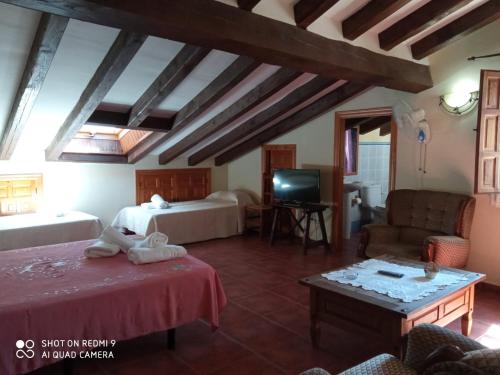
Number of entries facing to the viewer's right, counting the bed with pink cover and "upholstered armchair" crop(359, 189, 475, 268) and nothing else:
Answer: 1

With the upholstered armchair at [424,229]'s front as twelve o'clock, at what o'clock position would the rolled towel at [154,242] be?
The rolled towel is roughly at 12 o'clock from the upholstered armchair.

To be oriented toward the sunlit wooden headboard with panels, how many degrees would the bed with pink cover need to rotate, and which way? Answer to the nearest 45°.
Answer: approximately 90° to its left

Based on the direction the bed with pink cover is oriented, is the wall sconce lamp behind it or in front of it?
in front

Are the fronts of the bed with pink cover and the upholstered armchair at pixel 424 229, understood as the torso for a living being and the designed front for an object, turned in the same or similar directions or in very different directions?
very different directions

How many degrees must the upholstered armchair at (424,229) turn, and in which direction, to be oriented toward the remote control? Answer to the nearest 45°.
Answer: approximately 45° to its left

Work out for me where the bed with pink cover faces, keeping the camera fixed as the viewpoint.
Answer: facing to the right of the viewer

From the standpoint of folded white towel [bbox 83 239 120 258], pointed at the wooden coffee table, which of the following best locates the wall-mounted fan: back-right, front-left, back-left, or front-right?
front-left

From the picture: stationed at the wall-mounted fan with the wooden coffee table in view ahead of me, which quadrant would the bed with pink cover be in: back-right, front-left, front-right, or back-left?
front-right

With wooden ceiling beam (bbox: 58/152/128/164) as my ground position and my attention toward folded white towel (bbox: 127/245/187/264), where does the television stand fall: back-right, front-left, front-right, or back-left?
front-left

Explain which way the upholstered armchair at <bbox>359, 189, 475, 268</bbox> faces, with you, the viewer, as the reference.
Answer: facing the viewer and to the left of the viewer

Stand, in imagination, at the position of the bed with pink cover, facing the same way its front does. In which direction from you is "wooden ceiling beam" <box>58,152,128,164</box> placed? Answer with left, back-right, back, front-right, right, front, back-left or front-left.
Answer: left
